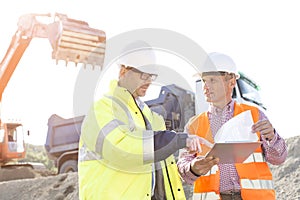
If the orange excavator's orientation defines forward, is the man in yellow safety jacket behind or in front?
in front

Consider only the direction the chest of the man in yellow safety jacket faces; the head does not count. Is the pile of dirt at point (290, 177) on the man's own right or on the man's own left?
on the man's own left

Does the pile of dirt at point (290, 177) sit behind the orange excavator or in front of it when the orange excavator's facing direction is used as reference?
in front

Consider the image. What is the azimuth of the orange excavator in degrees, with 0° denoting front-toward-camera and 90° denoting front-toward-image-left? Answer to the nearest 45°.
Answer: approximately 315°

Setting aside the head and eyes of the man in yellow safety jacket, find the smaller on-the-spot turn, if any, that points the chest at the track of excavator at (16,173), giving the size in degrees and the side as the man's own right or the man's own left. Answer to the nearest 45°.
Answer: approximately 135° to the man's own left

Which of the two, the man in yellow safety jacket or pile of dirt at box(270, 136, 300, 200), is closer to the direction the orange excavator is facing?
the pile of dirt

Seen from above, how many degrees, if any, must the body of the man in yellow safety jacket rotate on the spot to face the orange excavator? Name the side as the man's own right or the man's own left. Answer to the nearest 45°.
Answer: approximately 135° to the man's own left

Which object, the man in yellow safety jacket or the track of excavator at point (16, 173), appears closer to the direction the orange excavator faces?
the man in yellow safety jacket

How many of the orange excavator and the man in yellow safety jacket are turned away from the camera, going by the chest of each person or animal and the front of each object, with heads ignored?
0
